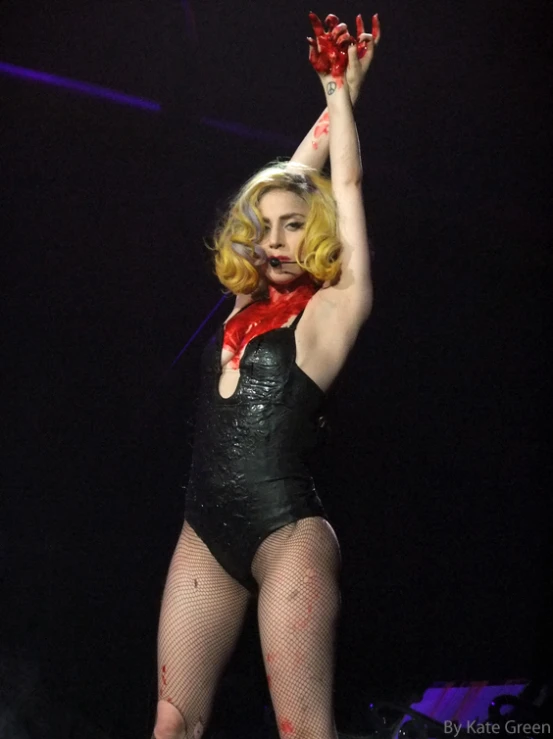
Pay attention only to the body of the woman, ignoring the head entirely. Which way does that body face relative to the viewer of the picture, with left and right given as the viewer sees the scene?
facing the viewer and to the left of the viewer

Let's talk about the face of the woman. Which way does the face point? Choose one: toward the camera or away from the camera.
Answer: toward the camera
